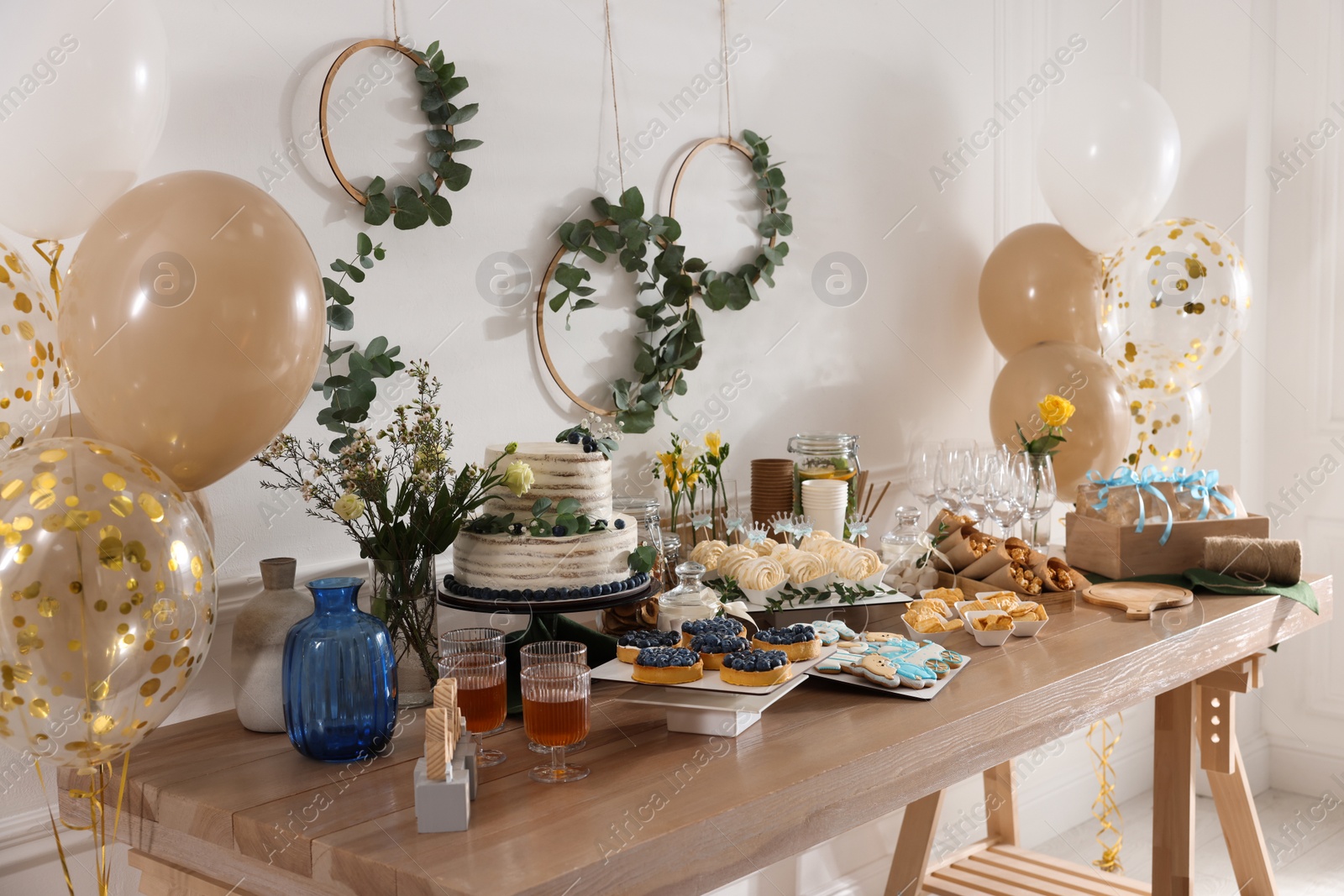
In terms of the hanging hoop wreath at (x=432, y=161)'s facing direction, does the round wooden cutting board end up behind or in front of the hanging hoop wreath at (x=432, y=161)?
in front

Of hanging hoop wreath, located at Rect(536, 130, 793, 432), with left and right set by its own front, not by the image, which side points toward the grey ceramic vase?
right

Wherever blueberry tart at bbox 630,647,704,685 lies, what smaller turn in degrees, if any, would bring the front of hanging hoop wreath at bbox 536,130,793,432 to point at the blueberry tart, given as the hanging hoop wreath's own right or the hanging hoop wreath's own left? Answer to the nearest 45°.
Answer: approximately 45° to the hanging hoop wreath's own right

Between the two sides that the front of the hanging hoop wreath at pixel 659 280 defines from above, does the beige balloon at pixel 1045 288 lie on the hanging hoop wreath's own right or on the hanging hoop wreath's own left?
on the hanging hoop wreath's own left

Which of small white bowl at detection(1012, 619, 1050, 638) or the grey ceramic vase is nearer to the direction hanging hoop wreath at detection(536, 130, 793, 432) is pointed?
the small white bowl

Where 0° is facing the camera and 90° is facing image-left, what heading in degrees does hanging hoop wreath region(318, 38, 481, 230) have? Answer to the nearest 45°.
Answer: approximately 315°

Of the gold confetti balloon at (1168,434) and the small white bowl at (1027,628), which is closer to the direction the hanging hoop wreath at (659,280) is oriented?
the small white bowl

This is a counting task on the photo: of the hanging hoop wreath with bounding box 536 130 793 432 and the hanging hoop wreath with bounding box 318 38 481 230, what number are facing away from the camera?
0

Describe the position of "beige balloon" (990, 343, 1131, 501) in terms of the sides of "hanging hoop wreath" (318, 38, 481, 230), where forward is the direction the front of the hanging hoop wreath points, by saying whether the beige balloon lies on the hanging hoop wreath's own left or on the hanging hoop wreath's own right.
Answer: on the hanging hoop wreath's own left
